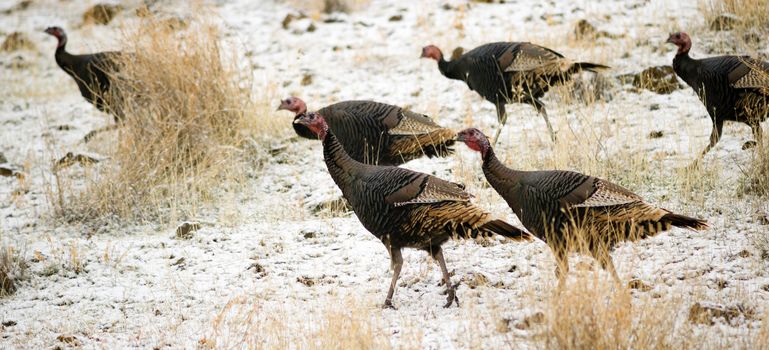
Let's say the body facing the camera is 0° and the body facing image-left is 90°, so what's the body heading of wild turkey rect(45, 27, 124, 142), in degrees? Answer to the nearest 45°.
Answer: approximately 90°

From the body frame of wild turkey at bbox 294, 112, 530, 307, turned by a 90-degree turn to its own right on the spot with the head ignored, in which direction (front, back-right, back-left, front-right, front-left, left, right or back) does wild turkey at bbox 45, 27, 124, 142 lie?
front-left

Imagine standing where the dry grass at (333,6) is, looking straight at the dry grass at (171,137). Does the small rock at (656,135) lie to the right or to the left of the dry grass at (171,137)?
left

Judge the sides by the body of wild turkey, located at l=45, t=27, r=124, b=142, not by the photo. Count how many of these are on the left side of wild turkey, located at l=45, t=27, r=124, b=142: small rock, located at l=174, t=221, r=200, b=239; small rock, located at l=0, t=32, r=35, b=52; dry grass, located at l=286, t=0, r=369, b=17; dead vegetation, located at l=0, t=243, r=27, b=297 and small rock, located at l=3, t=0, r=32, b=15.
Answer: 2

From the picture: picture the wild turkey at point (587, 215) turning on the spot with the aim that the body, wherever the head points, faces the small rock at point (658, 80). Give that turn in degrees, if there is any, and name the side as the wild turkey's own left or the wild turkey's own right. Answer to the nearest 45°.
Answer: approximately 90° to the wild turkey's own right

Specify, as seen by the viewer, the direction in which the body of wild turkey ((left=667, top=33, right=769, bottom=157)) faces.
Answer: to the viewer's left

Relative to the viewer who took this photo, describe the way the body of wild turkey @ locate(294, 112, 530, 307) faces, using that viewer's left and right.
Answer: facing to the left of the viewer

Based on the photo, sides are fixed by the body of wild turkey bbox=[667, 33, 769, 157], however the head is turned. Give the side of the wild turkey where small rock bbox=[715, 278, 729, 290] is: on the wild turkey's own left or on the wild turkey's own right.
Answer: on the wild turkey's own left

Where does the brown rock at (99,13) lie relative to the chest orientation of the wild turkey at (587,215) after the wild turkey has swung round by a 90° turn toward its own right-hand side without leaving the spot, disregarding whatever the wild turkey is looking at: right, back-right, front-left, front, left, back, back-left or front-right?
front-left

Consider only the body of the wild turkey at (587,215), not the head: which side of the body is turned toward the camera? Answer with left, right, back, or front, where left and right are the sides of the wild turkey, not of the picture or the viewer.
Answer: left

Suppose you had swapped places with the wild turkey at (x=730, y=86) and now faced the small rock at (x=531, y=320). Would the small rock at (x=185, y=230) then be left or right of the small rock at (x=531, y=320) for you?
right

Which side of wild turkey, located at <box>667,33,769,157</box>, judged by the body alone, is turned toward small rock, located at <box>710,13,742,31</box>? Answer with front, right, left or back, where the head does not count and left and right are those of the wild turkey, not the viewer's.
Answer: right
